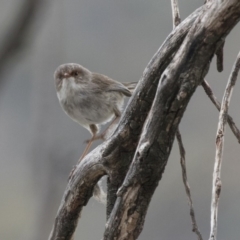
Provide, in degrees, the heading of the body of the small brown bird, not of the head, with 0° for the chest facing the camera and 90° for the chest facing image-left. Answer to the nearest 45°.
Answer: approximately 45°

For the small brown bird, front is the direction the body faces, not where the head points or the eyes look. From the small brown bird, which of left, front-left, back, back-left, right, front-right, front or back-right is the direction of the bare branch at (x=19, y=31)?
right
